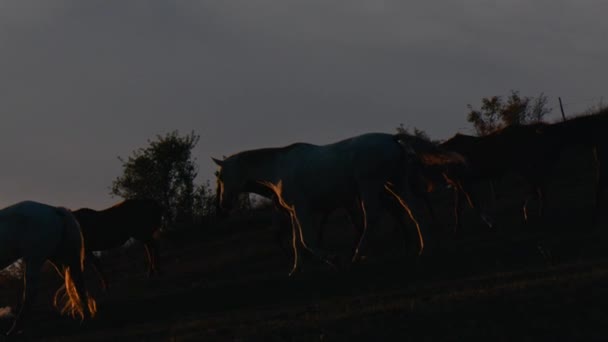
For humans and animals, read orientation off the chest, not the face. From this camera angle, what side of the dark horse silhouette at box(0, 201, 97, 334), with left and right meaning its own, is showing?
left

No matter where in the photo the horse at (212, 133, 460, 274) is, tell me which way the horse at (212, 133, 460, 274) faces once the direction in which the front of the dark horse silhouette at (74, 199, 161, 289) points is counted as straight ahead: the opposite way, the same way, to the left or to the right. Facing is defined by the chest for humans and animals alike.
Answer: the same way

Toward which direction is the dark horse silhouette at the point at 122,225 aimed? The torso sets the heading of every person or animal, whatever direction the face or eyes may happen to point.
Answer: to the viewer's left

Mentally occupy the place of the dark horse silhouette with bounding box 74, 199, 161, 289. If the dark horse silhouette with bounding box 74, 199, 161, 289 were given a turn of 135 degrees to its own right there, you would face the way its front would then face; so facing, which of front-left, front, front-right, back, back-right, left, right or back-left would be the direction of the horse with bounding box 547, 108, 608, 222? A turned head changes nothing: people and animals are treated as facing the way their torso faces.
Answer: right

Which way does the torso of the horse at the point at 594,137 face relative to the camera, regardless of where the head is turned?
to the viewer's left

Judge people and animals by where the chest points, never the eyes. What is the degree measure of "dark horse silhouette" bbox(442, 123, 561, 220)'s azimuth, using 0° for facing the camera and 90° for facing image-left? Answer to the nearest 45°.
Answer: approximately 90°

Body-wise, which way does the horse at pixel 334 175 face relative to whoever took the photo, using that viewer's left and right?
facing to the left of the viewer

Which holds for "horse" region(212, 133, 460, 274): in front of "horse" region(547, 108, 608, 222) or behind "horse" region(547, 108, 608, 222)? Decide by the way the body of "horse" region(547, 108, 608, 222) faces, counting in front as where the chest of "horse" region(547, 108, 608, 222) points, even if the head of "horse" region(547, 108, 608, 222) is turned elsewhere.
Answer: in front

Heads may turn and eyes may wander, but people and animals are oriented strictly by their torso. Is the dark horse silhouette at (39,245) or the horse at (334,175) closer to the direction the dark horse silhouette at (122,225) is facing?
the dark horse silhouette

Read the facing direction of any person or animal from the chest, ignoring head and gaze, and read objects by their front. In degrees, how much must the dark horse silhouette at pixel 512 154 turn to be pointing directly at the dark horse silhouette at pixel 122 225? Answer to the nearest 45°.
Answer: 0° — it already faces it

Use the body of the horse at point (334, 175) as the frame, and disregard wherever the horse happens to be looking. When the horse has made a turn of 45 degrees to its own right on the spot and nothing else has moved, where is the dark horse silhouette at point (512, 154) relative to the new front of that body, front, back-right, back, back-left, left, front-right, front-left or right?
right

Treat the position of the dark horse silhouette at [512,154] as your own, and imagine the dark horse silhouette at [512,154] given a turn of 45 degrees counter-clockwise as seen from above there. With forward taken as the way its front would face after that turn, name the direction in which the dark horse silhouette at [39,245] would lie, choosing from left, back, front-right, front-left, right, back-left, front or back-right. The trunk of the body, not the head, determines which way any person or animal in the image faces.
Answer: front

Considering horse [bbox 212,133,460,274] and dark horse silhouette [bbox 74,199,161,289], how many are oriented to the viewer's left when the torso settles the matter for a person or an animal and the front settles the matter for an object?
2

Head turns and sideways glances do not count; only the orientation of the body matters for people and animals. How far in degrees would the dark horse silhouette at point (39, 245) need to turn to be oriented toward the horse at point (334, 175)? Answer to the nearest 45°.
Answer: approximately 180°

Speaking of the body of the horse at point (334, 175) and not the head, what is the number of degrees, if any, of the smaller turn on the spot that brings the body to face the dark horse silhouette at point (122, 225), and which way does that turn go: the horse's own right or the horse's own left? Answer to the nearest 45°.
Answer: approximately 45° to the horse's own right

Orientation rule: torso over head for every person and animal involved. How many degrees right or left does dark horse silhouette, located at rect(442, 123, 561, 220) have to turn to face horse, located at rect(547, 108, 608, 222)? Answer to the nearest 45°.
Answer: approximately 135° to its left

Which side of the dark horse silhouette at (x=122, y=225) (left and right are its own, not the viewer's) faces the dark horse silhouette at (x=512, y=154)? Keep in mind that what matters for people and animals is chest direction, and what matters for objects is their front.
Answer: back
